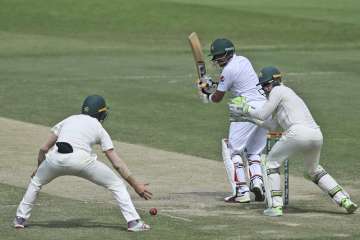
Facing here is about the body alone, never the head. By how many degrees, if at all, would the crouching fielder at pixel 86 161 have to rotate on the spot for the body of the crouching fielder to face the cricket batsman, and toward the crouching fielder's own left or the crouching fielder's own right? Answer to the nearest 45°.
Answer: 0° — they already face them

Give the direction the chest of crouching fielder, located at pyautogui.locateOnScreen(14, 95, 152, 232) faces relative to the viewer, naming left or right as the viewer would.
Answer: facing away from the viewer and to the right of the viewer

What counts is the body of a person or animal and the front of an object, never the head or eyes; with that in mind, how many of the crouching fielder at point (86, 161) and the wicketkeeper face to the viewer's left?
1

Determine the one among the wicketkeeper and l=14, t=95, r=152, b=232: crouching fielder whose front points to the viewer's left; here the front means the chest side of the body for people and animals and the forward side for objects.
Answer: the wicketkeeper

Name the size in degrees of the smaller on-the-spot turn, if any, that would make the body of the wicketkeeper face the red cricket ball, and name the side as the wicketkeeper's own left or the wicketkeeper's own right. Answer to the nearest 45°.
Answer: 0° — they already face it

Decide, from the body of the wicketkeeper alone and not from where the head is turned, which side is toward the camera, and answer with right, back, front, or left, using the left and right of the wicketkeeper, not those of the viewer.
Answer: left

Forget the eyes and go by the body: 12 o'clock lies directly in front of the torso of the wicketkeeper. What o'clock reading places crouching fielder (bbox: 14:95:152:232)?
The crouching fielder is roughly at 11 o'clock from the wicketkeeper.
